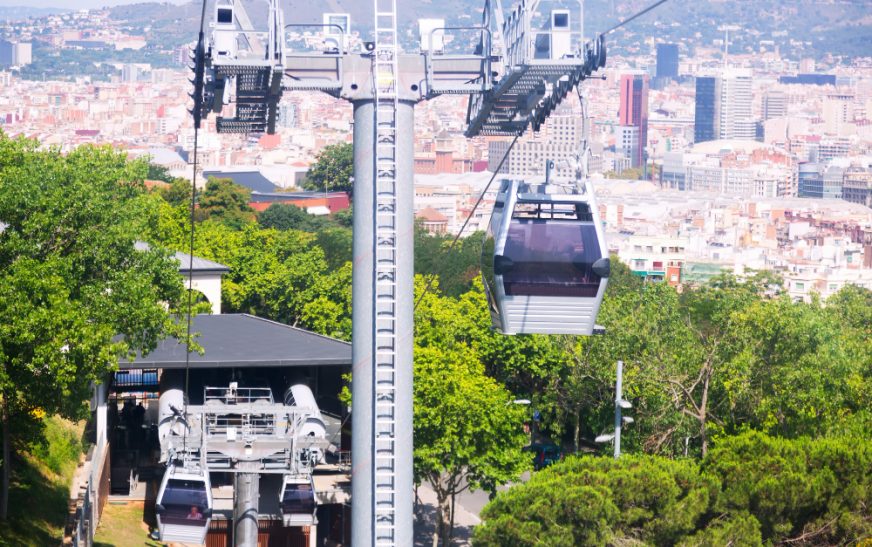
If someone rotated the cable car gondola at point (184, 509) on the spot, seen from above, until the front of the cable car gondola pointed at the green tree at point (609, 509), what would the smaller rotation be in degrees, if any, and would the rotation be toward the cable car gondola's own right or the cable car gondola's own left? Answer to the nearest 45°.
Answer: approximately 90° to the cable car gondola's own left

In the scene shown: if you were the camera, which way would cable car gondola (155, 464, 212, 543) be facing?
facing the viewer

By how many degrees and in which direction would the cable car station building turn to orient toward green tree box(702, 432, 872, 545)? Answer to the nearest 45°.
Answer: approximately 45° to its left

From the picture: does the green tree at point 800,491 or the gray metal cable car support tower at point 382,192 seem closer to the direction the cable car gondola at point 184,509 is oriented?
the gray metal cable car support tower

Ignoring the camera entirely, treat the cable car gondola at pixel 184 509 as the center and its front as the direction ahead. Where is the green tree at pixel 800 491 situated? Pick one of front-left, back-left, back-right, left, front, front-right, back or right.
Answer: left

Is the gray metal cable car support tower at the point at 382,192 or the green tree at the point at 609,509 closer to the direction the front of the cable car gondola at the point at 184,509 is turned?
the gray metal cable car support tower

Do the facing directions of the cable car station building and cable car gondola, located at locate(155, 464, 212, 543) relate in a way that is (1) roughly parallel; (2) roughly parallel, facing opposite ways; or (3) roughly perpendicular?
roughly parallel

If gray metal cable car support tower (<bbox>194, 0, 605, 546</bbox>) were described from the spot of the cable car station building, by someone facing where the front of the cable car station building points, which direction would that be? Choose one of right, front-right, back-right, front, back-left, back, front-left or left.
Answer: front

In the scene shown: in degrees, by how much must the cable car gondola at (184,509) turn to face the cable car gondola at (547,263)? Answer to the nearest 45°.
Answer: approximately 45° to its left

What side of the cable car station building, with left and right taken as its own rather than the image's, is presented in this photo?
front
